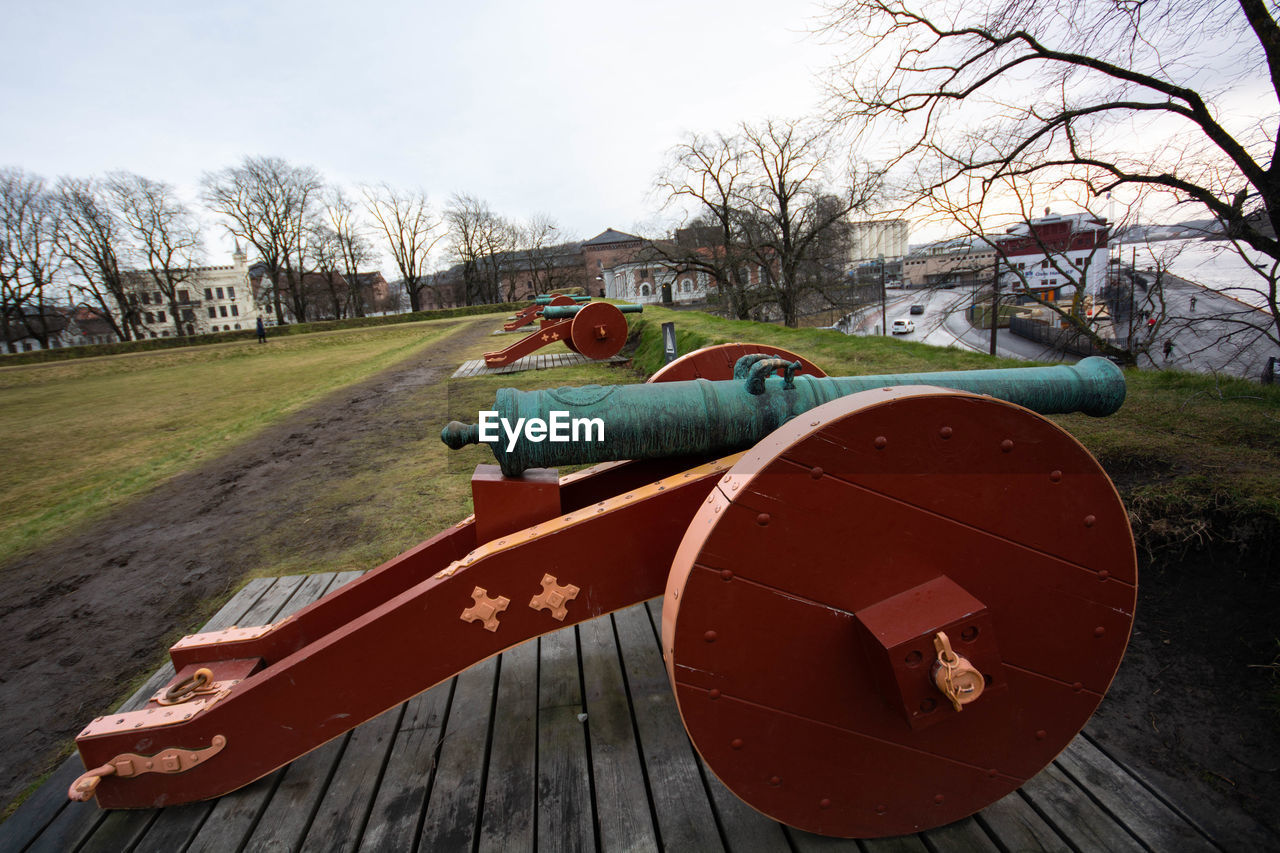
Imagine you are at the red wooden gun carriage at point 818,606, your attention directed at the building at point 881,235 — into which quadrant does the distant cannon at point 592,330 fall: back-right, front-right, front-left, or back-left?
front-left

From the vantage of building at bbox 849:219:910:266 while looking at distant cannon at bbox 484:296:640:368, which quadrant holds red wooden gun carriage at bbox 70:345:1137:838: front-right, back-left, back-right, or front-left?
front-left

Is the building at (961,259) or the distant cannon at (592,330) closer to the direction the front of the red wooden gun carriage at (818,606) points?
the building

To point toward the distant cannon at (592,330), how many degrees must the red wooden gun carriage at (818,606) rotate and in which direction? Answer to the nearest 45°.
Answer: approximately 90° to its left

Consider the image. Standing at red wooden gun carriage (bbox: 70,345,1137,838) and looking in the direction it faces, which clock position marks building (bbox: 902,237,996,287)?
The building is roughly at 10 o'clock from the red wooden gun carriage.

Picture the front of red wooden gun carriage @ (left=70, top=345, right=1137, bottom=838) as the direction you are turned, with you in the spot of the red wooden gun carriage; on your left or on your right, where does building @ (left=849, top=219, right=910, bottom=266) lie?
on your left

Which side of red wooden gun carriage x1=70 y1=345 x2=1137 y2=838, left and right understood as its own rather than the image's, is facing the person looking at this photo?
right
